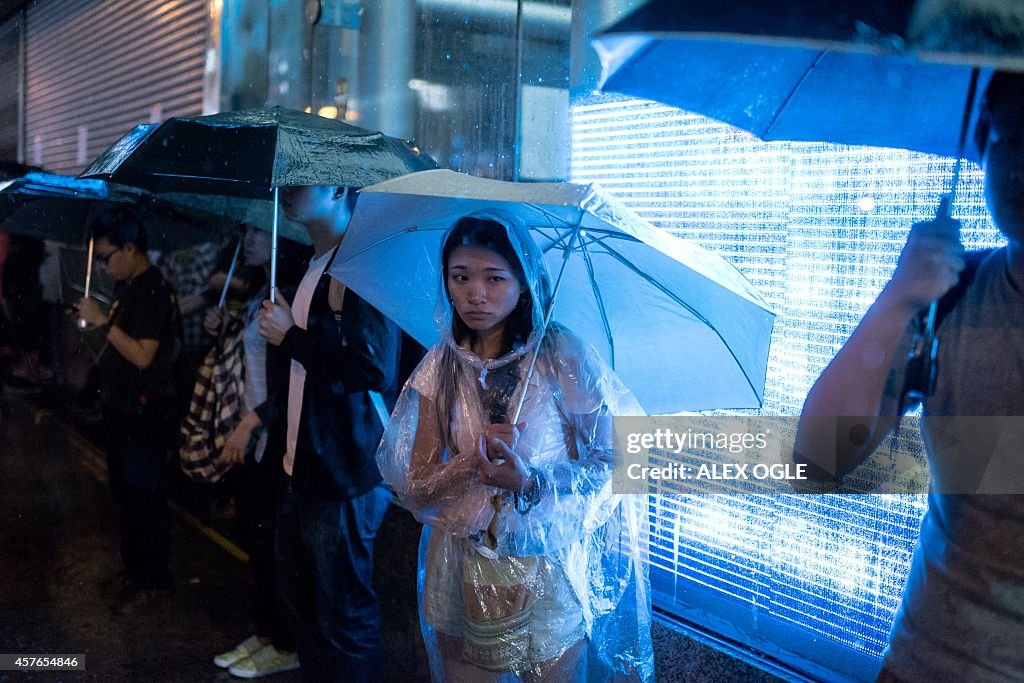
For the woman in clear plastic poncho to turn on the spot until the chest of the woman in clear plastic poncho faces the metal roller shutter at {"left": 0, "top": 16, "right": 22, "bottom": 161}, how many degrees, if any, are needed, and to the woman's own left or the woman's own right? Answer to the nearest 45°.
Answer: approximately 135° to the woman's own right

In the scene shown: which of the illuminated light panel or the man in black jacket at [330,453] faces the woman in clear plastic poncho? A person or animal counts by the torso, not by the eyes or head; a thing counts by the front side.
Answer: the illuminated light panel

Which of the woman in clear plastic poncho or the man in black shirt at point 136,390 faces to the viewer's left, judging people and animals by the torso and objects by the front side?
the man in black shirt

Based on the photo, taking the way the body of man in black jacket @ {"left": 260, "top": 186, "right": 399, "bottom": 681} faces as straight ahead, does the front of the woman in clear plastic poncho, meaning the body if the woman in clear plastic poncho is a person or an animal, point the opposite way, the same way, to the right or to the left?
to the left

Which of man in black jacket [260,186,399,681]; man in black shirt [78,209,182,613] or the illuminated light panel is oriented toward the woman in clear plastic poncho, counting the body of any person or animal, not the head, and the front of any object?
the illuminated light panel

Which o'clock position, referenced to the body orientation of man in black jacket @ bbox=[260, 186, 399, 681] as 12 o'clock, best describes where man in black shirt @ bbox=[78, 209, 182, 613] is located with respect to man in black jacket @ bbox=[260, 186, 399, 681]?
man in black shirt @ bbox=[78, 209, 182, 613] is roughly at 2 o'clock from man in black jacket @ bbox=[260, 186, 399, 681].

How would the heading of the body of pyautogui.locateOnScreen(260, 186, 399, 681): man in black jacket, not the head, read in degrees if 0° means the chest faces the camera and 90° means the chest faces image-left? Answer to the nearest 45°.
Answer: approximately 90°

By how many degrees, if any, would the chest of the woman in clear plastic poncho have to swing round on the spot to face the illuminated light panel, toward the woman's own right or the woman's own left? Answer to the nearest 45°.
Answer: approximately 90° to the woman's own left

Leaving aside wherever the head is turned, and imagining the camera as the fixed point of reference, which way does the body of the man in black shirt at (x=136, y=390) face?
to the viewer's left

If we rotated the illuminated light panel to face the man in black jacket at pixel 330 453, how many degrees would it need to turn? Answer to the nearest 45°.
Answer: approximately 45° to its right

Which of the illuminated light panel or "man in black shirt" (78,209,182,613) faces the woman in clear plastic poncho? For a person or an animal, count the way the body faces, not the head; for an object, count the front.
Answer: the illuminated light panel

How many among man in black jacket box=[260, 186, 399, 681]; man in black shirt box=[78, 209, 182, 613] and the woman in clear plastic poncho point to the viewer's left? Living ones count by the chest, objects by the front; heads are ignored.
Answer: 2

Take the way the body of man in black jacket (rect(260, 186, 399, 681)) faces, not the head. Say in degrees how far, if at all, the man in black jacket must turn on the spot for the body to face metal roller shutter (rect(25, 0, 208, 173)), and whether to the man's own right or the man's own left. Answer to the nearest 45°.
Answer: approximately 45° to the man's own right

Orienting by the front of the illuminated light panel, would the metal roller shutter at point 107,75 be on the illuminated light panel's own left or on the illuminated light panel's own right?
on the illuminated light panel's own right
